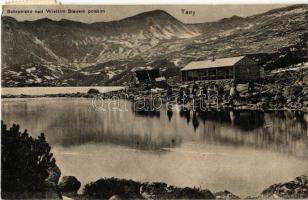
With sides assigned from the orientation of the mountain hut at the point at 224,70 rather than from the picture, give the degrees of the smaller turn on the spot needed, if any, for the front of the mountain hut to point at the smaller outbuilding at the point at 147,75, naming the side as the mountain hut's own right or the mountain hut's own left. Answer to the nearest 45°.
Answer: approximately 45° to the mountain hut's own right

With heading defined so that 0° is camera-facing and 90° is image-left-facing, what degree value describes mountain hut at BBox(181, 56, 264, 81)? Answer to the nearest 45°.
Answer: approximately 45°

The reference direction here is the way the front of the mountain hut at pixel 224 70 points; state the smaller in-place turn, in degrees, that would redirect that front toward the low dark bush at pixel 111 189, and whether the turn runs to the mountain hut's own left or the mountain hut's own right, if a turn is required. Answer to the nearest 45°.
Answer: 0° — it already faces it
